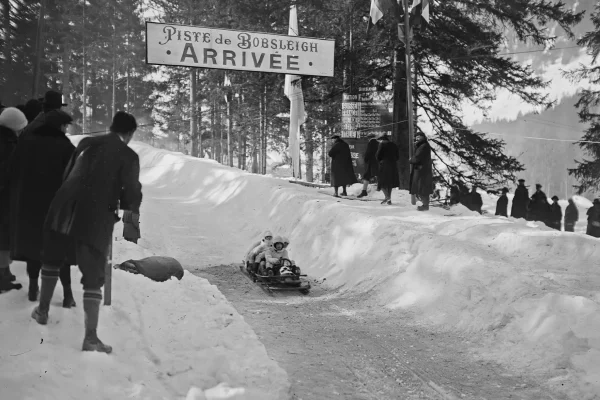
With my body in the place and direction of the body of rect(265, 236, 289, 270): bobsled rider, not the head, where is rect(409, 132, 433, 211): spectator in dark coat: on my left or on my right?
on my left

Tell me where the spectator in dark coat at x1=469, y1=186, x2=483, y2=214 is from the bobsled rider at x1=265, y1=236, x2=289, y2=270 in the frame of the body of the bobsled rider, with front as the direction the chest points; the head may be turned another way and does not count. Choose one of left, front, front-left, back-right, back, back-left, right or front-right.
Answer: left

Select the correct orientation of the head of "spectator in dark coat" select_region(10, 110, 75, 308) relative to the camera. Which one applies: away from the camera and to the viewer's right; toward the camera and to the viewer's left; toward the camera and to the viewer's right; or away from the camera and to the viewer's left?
away from the camera and to the viewer's right

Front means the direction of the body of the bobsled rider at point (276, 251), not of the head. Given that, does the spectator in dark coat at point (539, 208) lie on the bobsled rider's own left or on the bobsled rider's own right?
on the bobsled rider's own left

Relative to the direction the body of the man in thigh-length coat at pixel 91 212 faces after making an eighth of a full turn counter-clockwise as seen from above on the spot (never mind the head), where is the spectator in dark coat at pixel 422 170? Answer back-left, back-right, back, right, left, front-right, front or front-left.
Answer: front-right

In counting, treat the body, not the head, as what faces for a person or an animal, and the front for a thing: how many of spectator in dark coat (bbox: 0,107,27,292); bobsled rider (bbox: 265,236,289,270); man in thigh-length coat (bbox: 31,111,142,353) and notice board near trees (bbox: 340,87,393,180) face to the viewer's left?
0

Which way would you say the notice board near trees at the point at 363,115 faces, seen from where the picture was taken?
facing the viewer

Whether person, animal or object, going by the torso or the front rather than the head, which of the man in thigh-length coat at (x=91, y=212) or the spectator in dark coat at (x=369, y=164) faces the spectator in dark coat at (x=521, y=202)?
the man in thigh-length coat

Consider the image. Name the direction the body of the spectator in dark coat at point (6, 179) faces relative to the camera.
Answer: to the viewer's right

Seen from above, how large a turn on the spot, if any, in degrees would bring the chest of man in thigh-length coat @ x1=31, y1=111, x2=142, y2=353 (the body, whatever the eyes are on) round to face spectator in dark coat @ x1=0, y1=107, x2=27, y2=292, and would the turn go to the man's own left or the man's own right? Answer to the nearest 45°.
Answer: approximately 90° to the man's own left
